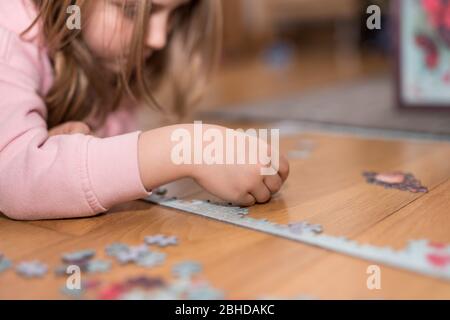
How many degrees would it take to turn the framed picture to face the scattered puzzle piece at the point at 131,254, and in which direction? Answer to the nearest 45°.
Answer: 0° — it already faces it

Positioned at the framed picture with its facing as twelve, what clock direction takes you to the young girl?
The young girl is roughly at 1 o'clock from the framed picture.

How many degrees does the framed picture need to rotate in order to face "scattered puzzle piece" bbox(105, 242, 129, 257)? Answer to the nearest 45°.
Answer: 0° — it already faces it

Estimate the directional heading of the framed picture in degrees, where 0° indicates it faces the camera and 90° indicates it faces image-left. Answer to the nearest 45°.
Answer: approximately 0°

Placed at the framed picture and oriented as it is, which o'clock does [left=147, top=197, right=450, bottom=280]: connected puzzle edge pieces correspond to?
The connected puzzle edge pieces is roughly at 12 o'clock from the framed picture.

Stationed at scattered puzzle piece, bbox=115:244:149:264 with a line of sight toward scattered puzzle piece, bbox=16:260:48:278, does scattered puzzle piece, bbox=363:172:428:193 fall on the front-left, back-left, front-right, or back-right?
back-right
